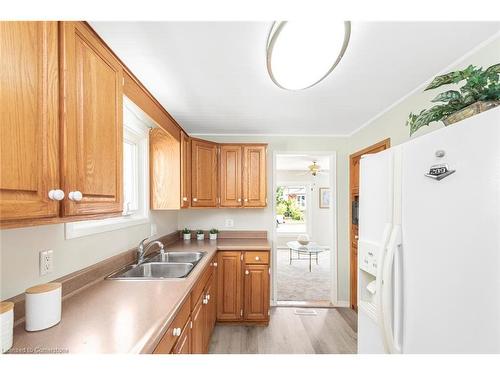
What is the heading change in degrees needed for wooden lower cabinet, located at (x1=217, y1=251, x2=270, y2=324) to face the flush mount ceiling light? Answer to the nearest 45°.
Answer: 0° — it already faces it

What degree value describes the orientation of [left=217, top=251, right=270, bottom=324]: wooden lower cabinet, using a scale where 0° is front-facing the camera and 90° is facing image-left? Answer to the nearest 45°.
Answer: approximately 0°

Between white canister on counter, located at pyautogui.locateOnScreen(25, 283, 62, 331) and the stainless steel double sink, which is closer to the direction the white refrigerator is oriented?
the white canister on counter

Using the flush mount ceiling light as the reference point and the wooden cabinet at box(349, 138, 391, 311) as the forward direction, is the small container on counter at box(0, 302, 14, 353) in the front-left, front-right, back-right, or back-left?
back-left

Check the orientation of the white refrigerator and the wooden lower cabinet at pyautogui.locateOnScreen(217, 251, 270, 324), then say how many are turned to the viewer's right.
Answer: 0

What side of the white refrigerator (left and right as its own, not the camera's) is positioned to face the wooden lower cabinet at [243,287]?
right

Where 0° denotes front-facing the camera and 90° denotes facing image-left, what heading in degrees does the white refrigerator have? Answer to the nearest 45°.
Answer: approximately 45°

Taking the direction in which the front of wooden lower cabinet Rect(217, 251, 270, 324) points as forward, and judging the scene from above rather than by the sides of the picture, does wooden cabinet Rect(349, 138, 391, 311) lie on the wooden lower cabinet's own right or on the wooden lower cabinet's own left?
on the wooden lower cabinet's own left
